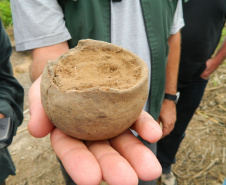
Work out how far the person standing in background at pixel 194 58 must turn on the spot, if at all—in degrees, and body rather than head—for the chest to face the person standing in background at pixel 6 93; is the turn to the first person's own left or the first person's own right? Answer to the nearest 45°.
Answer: approximately 45° to the first person's own right

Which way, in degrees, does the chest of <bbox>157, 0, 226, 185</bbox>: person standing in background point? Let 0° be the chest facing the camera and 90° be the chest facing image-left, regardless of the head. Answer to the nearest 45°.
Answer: approximately 0°

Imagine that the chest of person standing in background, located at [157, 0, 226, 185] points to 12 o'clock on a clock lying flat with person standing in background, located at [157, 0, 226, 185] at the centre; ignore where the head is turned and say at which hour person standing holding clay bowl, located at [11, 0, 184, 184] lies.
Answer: person standing holding clay bowl, located at [11, 0, 184, 184] is roughly at 1 o'clock from person standing in background, located at [157, 0, 226, 185].
